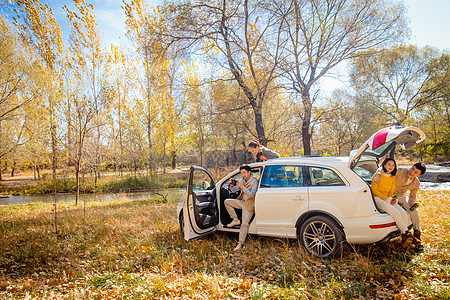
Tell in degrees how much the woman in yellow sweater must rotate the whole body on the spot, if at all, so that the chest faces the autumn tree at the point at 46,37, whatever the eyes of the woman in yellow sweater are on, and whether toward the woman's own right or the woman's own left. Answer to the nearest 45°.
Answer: approximately 135° to the woman's own right

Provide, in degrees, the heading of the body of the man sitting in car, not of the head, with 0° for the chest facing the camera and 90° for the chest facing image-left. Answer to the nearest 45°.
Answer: approximately 45°

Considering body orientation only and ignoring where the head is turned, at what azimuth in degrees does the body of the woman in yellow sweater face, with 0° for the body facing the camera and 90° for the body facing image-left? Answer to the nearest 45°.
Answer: approximately 315°

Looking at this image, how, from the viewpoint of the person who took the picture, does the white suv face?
facing away from the viewer and to the left of the viewer

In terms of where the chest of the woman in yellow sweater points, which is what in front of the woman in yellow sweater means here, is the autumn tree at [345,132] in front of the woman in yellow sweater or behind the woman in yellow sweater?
behind

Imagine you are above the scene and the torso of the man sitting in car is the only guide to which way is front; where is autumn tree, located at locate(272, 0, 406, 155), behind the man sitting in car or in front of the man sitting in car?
behind

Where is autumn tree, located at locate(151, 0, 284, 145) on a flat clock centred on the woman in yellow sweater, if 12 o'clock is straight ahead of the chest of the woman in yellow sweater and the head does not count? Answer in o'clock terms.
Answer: The autumn tree is roughly at 6 o'clock from the woman in yellow sweater.

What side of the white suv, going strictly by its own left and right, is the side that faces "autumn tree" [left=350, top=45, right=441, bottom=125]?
right

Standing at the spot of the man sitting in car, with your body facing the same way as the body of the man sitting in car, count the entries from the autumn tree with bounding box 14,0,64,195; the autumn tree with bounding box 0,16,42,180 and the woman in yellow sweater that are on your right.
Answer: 2
